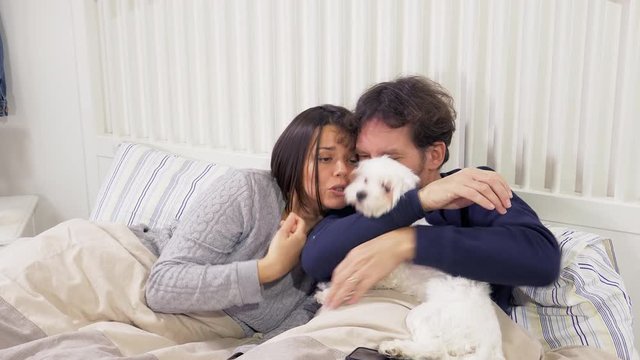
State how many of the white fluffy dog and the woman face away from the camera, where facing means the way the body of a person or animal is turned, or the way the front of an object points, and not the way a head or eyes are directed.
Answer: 0

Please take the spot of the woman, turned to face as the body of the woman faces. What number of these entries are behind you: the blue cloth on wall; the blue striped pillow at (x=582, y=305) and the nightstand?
2

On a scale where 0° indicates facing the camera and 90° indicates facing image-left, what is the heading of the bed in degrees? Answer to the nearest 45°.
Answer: approximately 0°

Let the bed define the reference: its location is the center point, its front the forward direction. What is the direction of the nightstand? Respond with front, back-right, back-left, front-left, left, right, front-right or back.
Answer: back-right

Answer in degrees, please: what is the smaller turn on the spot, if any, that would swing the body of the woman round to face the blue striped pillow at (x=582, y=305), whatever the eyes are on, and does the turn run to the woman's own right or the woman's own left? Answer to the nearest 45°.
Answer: approximately 45° to the woman's own left

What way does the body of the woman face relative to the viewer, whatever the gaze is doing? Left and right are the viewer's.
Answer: facing the viewer and to the right of the viewer

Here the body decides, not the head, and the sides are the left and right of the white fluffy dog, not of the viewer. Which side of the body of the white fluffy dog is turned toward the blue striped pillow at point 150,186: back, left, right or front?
right

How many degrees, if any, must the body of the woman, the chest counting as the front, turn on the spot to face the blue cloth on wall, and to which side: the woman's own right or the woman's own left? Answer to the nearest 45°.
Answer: approximately 180°

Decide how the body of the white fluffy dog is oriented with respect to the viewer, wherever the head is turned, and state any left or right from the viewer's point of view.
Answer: facing the viewer and to the left of the viewer

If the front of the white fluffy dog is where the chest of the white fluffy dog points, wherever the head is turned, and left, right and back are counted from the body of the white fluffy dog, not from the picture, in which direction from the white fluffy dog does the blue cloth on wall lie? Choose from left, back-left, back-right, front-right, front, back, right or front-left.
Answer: right
